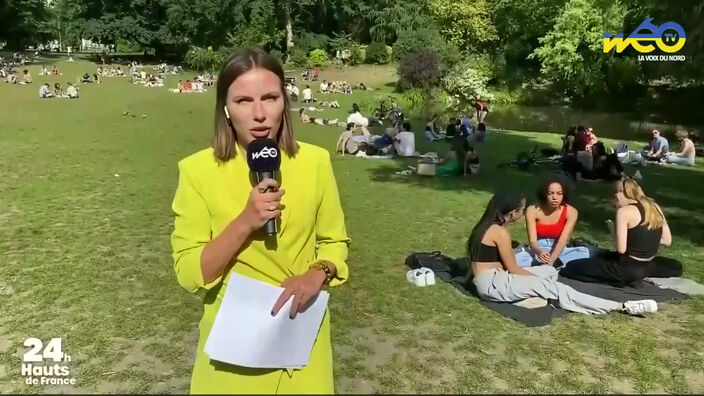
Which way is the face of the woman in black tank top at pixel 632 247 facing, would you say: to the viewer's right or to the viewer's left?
to the viewer's left

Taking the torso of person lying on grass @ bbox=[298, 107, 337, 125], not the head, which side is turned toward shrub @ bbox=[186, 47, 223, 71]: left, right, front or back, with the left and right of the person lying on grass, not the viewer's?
left

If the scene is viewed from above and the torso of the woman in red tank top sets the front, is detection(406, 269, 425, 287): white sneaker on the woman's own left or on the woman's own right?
on the woman's own right

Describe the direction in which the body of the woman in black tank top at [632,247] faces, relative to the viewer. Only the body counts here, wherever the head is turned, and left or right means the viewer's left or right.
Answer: facing away from the viewer and to the left of the viewer

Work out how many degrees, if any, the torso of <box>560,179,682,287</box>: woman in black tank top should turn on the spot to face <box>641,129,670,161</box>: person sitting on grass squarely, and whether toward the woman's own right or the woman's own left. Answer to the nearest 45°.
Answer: approximately 45° to the woman's own right

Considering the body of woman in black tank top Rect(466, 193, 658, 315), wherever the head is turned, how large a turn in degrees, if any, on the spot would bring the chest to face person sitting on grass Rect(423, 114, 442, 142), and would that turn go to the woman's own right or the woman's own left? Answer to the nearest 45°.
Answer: approximately 90° to the woman's own left

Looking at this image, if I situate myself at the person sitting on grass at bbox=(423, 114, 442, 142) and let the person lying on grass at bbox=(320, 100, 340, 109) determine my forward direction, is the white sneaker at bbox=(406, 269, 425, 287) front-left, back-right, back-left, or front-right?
back-left

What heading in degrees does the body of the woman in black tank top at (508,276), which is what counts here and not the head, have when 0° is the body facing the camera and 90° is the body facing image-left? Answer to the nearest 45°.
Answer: approximately 270°

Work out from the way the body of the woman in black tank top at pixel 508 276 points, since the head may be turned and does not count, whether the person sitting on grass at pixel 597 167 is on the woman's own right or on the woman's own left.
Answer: on the woman's own left
